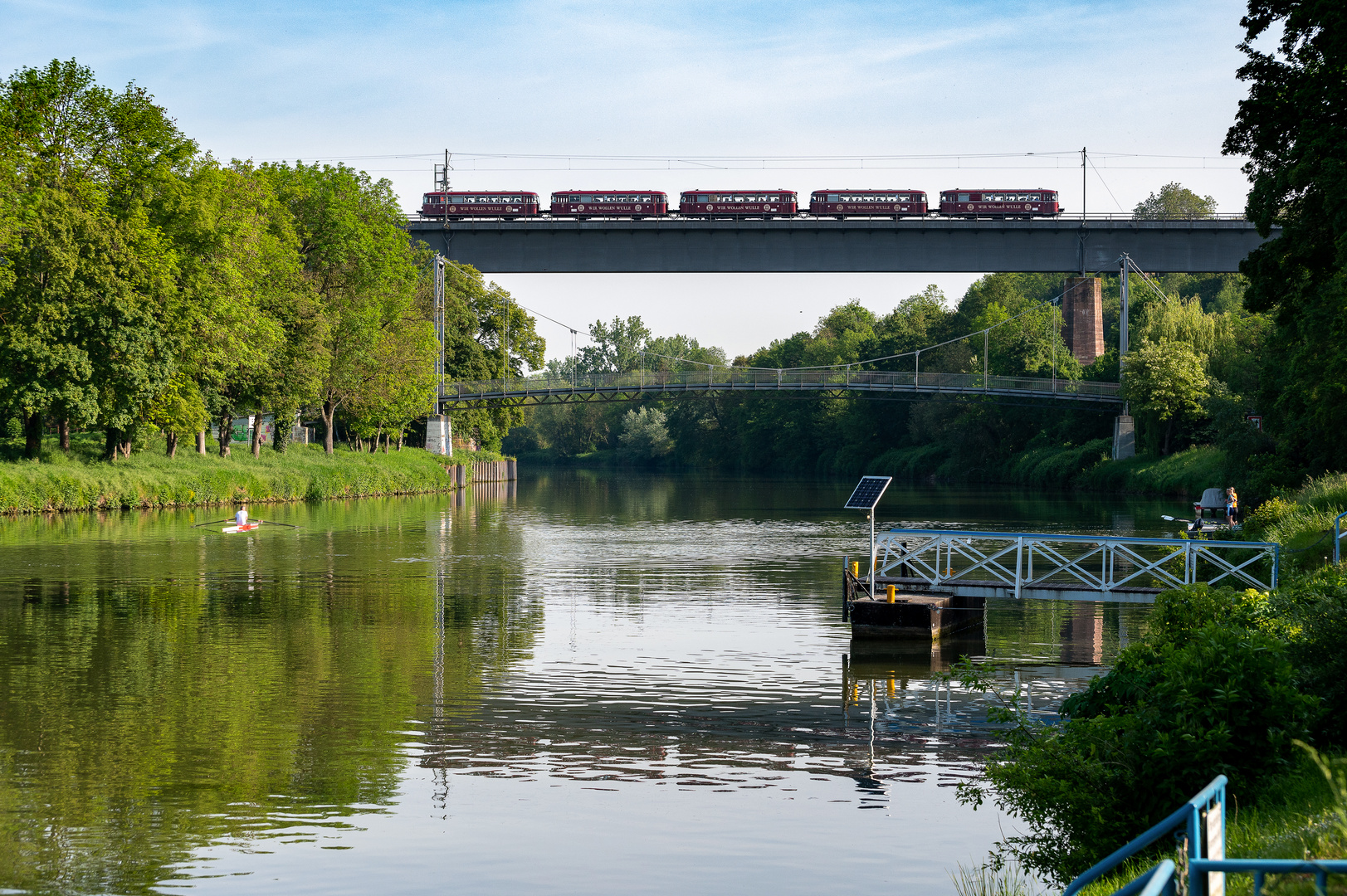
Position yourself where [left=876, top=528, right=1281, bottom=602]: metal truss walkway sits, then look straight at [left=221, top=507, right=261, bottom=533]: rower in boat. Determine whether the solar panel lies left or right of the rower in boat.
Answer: left

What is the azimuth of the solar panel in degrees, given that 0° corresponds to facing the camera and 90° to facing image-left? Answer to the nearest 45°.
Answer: approximately 45°

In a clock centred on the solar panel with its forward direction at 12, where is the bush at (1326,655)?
The bush is roughly at 10 o'clock from the solar panel.

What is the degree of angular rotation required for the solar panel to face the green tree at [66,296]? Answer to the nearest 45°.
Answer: approximately 90° to its right

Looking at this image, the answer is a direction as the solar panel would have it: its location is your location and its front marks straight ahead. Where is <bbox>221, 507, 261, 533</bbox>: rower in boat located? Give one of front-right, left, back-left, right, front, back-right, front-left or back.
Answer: right

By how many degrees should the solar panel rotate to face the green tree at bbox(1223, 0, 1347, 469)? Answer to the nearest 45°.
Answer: approximately 180°

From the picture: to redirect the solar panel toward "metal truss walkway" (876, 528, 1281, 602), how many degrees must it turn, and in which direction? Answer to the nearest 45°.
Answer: approximately 135° to its left

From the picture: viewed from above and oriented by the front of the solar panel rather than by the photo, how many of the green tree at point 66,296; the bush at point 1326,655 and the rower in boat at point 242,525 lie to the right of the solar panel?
2
